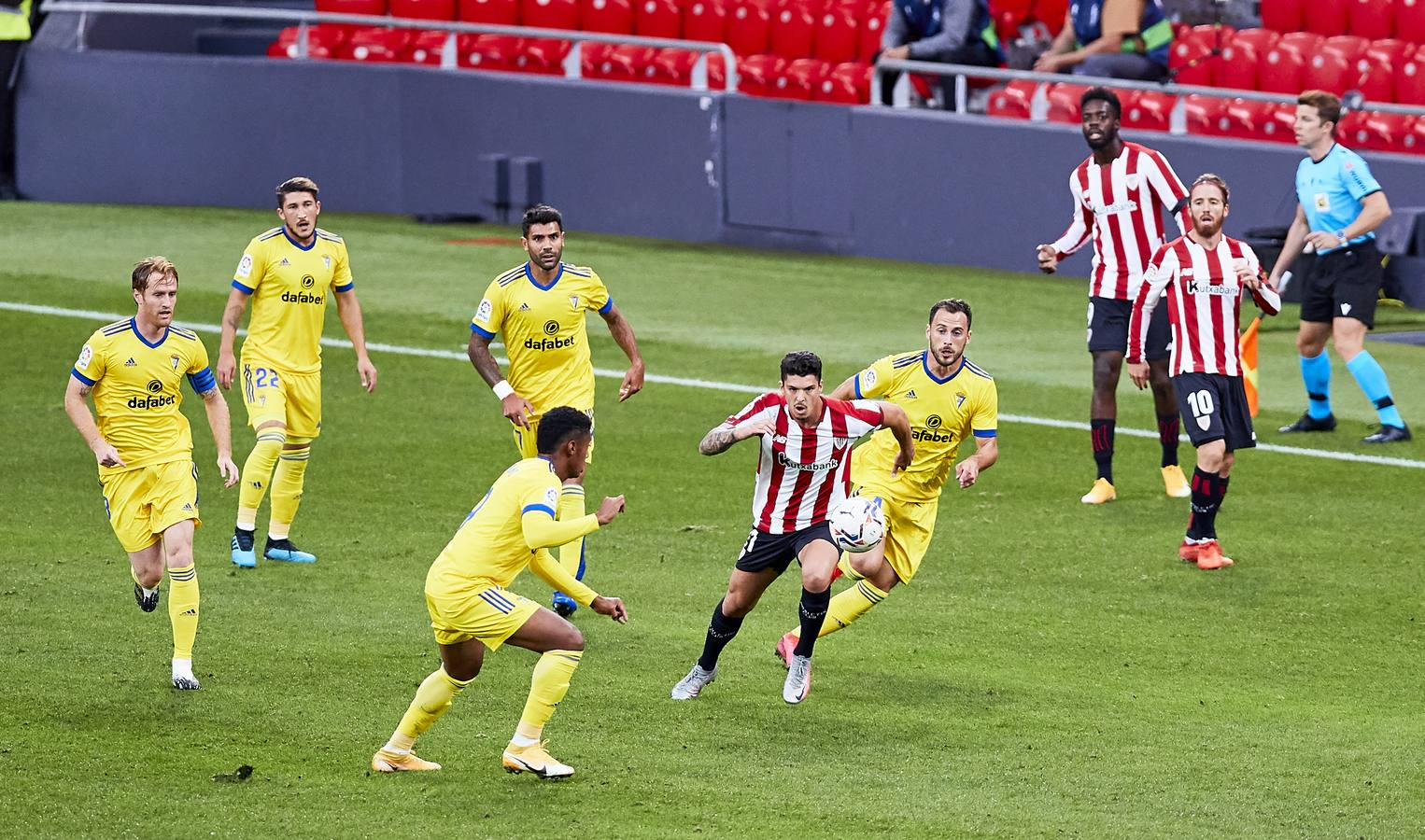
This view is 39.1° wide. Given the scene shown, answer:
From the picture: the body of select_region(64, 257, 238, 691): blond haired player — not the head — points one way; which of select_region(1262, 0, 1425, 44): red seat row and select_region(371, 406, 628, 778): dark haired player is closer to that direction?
the dark haired player

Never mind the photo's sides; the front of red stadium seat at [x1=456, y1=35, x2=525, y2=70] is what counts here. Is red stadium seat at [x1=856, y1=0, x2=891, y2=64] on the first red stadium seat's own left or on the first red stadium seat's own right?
on the first red stadium seat's own left

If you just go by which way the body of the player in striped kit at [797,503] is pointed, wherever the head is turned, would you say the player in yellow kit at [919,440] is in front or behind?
behind

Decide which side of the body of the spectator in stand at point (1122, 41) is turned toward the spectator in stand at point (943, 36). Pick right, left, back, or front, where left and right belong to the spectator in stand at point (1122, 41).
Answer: right

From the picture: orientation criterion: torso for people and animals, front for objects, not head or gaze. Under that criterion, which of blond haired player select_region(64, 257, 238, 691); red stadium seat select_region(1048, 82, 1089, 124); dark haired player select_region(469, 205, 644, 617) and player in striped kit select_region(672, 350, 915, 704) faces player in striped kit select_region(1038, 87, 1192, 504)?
the red stadium seat

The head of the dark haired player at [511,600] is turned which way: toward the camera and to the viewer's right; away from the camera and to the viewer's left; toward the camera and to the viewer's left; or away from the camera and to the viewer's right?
away from the camera and to the viewer's right

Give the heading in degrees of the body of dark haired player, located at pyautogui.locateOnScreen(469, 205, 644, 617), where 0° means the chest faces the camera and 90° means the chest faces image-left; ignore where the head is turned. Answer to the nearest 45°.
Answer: approximately 0°

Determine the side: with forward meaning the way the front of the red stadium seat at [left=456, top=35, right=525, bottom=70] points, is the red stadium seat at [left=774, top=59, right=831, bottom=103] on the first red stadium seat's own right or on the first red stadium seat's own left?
on the first red stadium seat's own left

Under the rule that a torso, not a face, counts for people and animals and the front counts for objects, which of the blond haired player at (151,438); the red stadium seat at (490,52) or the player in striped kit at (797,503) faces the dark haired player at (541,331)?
the red stadium seat

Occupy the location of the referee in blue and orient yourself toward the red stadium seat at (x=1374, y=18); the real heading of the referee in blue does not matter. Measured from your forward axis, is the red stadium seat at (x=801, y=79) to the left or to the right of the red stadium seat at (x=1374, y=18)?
left

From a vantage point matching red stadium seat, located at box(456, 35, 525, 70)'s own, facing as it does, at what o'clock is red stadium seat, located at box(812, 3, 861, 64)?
red stadium seat, located at box(812, 3, 861, 64) is roughly at 10 o'clock from red stadium seat, located at box(456, 35, 525, 70).

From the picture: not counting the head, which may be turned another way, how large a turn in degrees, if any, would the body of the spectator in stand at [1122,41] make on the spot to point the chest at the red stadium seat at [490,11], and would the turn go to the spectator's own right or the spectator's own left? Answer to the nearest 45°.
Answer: approximately 90° to the spectator's own right

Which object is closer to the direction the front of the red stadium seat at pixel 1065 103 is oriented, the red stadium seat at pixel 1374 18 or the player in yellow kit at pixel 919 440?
the player in yellow kit
